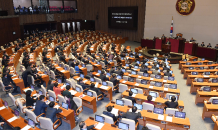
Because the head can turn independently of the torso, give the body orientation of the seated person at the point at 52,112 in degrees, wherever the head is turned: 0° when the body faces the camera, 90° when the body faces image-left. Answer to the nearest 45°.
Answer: approximately 225°

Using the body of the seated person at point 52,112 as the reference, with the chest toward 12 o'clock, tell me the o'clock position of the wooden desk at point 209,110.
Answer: The wooden desk is roughly at 2 o'clock from the seated person.

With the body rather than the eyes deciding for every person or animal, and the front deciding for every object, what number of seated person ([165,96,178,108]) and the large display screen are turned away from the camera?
1

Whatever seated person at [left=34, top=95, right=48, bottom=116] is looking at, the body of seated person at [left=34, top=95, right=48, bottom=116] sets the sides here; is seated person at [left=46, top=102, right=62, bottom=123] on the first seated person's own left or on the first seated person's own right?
on the first seated person's own right

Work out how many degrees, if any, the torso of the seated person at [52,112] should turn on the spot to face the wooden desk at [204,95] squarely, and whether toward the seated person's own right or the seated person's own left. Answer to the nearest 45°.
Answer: approximately 45° to the seated person's own right

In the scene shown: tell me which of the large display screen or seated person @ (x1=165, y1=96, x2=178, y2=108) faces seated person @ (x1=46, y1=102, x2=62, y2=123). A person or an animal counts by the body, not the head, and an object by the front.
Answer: the large display screen

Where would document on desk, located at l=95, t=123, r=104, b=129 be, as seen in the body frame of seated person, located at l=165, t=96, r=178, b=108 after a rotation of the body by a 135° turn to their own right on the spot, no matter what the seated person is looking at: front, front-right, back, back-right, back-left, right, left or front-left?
right

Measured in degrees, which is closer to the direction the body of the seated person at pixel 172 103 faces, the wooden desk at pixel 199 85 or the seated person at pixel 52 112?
the wooden desk

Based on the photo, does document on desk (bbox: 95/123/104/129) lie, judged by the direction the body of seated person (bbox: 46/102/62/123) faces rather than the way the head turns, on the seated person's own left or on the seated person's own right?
on the seated person's own right

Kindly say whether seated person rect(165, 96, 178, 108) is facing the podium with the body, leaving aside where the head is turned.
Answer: yes

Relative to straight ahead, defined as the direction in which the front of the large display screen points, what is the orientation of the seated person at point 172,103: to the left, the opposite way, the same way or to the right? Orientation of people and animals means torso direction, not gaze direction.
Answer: the opposite way

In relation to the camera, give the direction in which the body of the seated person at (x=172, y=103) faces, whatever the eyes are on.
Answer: away from the camera

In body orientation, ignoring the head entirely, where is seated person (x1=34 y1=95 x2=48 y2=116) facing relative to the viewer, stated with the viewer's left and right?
facing away from the viewer and to the right of the viewer
